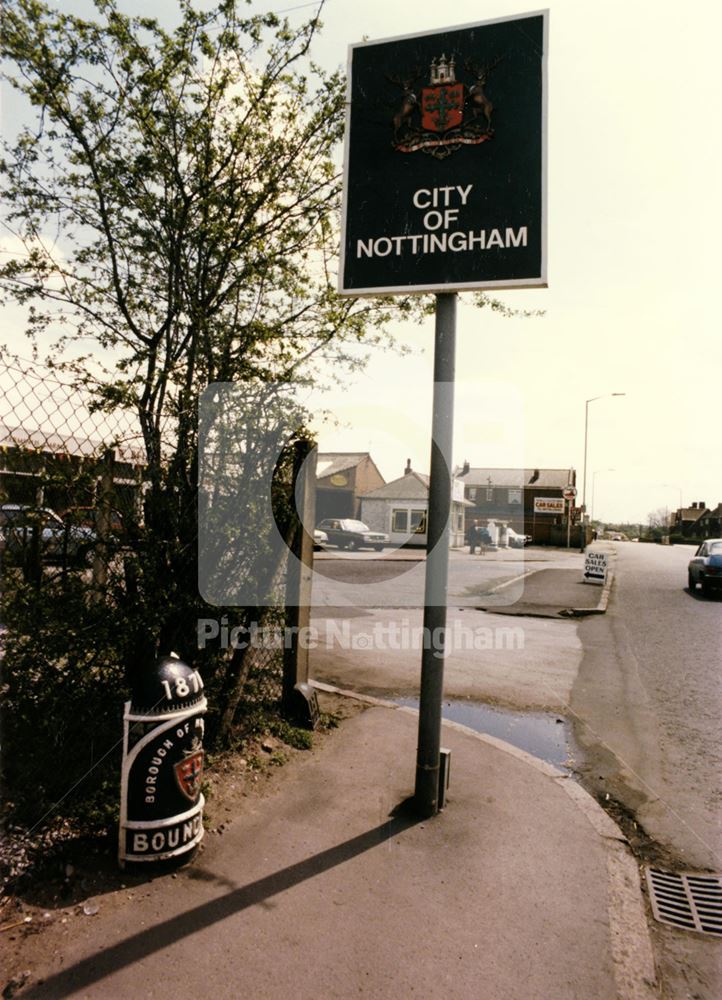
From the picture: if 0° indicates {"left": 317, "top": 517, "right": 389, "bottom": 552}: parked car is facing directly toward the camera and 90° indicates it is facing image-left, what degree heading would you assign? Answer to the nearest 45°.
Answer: approximately 315°

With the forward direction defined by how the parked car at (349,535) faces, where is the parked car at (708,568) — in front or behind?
in front
